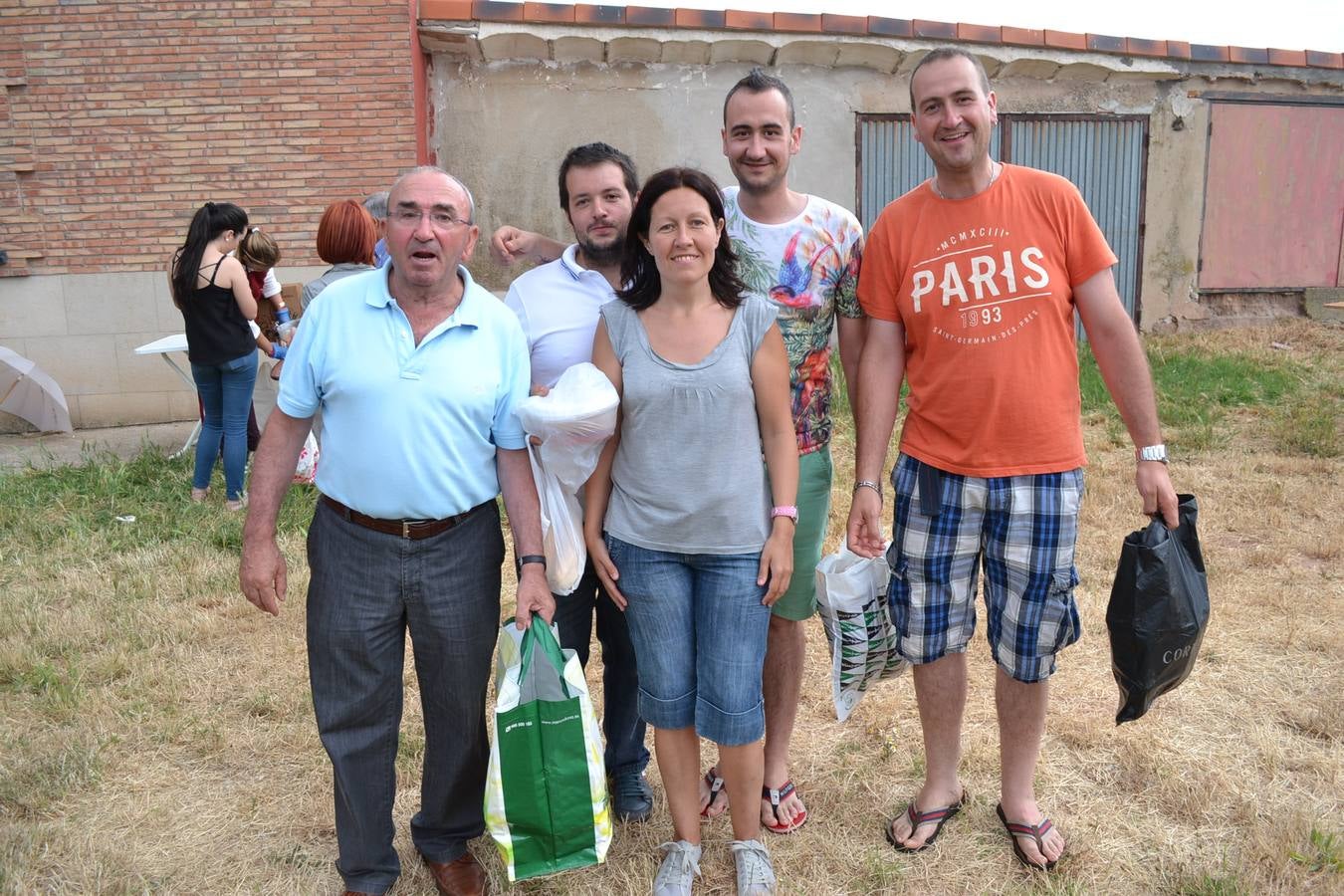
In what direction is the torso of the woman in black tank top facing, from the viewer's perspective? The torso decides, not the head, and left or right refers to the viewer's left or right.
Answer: facing away from the viewer and to the right of the viewer

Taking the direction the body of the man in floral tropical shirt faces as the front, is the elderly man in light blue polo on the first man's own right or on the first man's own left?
on the first man's own right

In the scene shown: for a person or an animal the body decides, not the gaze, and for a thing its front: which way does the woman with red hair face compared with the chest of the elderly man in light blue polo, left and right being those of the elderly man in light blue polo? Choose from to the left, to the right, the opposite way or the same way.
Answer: the opposite way

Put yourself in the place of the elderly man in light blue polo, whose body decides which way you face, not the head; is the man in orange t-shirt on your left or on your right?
on your left

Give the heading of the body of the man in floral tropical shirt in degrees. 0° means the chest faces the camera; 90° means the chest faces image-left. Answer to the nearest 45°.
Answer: approximately 0°

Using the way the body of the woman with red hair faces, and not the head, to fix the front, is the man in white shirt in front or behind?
behind
